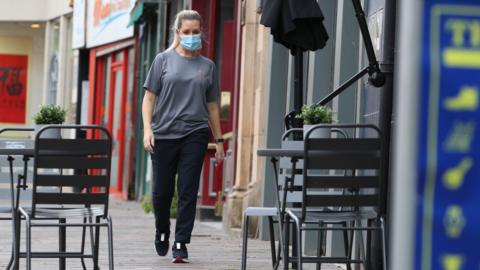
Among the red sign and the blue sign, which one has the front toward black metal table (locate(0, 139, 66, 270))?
the red sign

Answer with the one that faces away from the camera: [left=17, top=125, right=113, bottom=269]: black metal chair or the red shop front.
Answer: the black metal chair

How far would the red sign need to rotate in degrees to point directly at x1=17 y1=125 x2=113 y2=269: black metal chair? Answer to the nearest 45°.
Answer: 0° — it already faces it

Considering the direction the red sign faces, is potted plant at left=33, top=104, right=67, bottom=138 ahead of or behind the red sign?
ahead

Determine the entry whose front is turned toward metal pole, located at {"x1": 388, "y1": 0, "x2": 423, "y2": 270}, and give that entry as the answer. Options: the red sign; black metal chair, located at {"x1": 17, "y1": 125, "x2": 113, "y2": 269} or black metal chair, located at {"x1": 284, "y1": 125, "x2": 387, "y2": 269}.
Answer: the red sign

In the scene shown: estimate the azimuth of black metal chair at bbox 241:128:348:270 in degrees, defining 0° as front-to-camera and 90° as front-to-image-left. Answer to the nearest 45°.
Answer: approximately 45°

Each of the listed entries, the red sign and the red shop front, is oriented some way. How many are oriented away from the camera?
0

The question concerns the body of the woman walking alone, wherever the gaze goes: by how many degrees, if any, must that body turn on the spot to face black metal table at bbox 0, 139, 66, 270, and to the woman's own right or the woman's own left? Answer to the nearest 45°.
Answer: approximately 45° to the woman's own right

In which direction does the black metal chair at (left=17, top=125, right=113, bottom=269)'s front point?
away from the camera

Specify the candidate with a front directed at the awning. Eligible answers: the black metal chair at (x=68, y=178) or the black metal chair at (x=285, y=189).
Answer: the black metal chair at (x=68, y=178)

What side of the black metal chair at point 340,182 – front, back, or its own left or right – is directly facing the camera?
back
